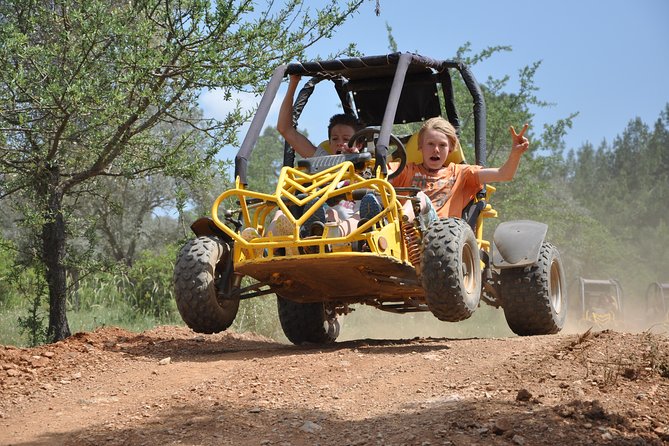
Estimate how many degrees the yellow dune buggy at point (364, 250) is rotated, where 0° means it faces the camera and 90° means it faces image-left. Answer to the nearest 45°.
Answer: approximately 45°

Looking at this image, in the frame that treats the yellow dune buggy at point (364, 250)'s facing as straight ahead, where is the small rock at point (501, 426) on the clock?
The small rock is roughly at 10 o'clock from the yellow dune buggy.

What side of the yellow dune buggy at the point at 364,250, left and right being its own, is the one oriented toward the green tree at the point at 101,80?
right

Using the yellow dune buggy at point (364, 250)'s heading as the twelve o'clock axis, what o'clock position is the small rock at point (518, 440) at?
The small rock is roughly at 10 o'clock from the yellow dune buggy.

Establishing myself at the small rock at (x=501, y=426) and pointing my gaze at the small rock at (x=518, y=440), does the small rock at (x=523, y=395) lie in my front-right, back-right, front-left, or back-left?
back-left

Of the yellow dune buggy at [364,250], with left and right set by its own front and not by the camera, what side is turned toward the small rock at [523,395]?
front
